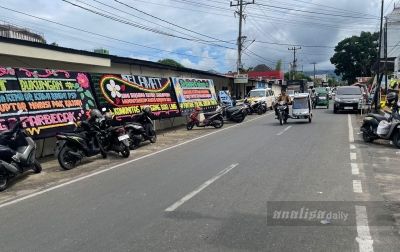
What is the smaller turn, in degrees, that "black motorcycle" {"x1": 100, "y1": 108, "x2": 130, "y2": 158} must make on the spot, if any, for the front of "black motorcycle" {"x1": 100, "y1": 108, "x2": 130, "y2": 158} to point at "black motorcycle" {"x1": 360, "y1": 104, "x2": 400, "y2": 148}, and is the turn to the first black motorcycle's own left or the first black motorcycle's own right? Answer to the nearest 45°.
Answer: approximately 135° to the first black motorcycle's own right

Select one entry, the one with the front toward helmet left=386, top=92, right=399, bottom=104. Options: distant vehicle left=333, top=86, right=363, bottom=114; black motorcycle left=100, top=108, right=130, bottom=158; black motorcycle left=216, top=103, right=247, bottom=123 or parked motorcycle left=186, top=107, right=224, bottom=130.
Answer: the distant vehicle

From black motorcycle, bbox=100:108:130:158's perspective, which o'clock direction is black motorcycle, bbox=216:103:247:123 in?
black motorcycle, bbox=216:103:247:123 is roughly at 3 o'clock from black motorcycle, bbox=100:108:130:158.

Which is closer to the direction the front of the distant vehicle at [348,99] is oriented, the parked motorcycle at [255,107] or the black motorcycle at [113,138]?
the black motorcycle

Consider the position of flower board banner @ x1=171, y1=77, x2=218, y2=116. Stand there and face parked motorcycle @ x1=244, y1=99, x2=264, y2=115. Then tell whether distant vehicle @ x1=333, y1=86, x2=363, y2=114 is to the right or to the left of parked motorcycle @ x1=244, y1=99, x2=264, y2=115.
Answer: right

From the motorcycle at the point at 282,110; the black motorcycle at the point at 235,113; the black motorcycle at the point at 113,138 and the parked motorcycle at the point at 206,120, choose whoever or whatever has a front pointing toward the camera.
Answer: the motorcycle at the point at 282,110

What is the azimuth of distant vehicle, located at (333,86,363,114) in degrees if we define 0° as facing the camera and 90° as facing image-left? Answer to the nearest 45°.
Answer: approximately 0°

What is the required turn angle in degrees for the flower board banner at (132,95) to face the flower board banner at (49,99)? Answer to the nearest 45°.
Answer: approximately 90° to its right

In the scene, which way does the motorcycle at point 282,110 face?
toward the camera

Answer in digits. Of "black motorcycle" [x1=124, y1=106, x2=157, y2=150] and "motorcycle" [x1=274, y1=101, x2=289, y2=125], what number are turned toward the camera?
1

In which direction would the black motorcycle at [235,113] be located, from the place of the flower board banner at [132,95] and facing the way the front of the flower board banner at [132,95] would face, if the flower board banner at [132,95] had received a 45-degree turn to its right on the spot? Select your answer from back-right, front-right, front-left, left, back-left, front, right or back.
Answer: back-left

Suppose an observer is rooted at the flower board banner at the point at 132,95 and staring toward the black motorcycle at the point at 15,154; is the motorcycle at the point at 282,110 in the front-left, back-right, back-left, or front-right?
back-left

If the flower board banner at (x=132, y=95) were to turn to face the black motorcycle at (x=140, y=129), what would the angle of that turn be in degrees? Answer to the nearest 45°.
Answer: approximately 45° to its right

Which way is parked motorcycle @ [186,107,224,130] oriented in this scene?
to the viewer's left

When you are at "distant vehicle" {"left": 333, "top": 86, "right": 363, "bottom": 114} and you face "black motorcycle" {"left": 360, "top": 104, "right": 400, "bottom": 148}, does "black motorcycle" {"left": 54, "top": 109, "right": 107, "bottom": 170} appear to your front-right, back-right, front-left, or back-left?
front-right
